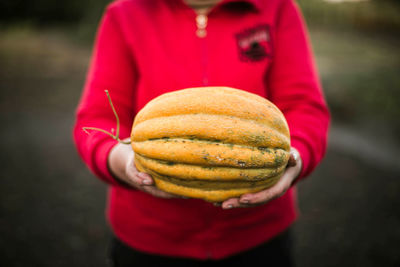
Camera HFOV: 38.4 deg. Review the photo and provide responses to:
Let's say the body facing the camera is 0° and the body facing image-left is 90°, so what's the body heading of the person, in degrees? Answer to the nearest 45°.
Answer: approximately 0°
